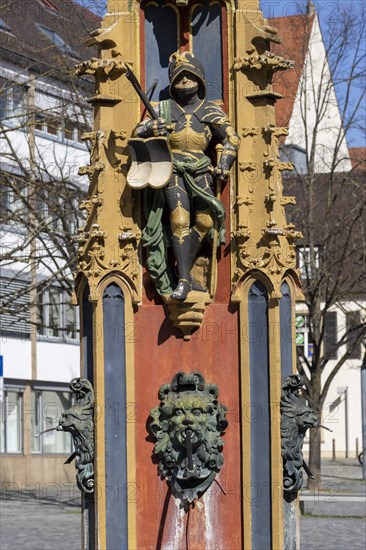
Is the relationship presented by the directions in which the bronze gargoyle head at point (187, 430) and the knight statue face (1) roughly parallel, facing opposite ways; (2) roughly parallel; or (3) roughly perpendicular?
roughly parallel

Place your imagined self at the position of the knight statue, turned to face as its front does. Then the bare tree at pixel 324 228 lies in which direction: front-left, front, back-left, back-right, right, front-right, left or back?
back

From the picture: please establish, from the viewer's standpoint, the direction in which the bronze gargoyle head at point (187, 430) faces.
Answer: facing the viewer

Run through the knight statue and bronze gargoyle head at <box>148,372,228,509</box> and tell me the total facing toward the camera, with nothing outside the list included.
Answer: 2

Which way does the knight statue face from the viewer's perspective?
toward the camera

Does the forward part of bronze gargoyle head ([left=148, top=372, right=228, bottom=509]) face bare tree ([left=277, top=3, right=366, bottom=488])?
no
